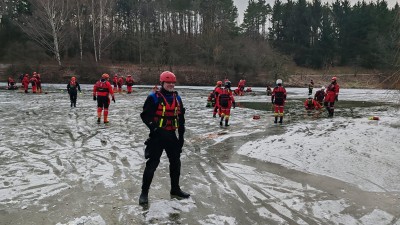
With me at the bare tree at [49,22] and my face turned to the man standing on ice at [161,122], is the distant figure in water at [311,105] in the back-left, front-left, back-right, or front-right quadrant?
front-left

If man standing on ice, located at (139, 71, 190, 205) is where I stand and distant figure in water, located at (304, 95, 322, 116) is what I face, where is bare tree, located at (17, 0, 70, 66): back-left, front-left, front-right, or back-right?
front-left

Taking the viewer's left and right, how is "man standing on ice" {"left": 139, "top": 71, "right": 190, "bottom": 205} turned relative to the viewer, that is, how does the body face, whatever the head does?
facing the viewer and to the right of the viewer

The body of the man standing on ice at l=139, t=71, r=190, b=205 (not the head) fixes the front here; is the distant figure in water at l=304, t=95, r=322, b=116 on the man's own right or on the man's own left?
on the man's own left

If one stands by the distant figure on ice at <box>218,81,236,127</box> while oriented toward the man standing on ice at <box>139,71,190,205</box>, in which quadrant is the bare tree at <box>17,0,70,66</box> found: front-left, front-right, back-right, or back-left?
back-right

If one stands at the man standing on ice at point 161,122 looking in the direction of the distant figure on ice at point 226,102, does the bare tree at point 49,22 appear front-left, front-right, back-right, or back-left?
front-left

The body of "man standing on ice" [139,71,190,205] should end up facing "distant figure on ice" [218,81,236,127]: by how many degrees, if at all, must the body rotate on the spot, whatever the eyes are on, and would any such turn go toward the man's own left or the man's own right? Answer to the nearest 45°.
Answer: approximately 135° to the man's own left

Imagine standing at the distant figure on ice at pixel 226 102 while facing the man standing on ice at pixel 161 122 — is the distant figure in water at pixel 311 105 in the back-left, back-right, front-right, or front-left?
back-left

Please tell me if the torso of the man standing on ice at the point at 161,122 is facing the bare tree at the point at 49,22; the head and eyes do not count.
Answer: no
